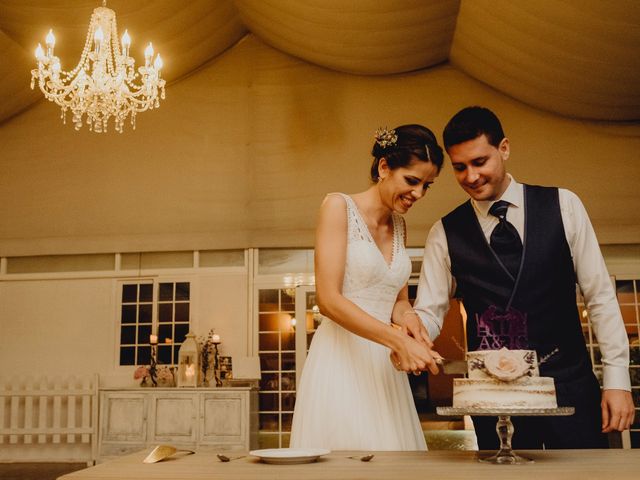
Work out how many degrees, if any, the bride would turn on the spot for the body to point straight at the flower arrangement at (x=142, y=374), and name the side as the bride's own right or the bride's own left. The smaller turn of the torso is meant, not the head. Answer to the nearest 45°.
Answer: approximately 180°

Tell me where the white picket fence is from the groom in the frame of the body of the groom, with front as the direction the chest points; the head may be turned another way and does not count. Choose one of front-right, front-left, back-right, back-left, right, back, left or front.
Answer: back-right

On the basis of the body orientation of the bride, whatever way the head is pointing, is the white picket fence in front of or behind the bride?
behind

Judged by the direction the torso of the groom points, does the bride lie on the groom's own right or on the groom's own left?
on the groom's own right

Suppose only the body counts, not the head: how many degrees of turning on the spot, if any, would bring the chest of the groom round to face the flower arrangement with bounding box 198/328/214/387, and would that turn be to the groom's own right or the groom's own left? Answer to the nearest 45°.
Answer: approximately 135° to the groom's own right

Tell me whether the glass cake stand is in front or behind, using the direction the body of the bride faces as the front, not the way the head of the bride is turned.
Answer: in front

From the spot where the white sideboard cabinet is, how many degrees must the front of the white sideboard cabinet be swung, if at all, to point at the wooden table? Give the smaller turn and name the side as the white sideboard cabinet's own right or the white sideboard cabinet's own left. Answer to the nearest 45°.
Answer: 0° — it already faces it

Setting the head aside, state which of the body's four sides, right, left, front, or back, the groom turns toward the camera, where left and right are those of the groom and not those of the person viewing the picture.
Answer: front

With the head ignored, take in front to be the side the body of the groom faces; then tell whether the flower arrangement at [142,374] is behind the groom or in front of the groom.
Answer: behind

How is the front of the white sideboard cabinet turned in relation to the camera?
facing the viewer

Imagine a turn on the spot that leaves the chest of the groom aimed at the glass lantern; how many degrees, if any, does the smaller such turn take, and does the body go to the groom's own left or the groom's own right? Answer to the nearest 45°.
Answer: approximately 135° to the groom's own right

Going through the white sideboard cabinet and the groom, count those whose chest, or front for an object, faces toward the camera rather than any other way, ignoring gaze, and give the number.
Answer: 2

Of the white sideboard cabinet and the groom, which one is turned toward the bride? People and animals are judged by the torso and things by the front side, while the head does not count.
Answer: the white sideboard cabinet

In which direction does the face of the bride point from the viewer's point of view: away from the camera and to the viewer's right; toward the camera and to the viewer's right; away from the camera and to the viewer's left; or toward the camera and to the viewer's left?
toward the camera and to the viewer's right

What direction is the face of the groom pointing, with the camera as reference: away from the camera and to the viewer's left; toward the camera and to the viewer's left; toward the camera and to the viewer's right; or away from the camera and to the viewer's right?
toward the camera and to the viewer's left

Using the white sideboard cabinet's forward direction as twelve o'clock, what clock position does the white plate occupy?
The white plate is roughly at 12 o'clock from the white sideboard cabinet.

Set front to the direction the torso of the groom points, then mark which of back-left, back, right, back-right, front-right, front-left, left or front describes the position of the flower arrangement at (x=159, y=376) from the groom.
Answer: back-right

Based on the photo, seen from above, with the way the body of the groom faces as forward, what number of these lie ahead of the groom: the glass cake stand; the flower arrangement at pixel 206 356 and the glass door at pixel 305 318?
1

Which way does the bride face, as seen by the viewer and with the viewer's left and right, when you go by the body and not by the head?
facing the viewer and to the right of the viewer
